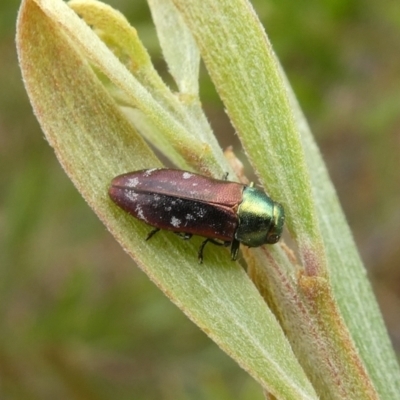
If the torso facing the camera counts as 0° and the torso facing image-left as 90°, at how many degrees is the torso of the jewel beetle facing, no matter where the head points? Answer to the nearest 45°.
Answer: approximately 270°
